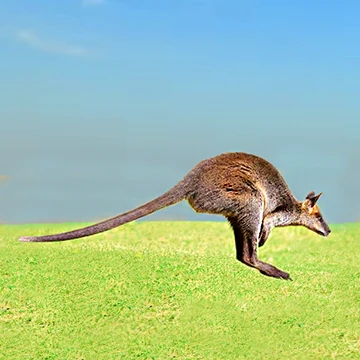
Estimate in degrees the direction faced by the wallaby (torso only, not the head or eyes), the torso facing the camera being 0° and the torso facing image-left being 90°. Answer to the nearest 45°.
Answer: approximately 270°
